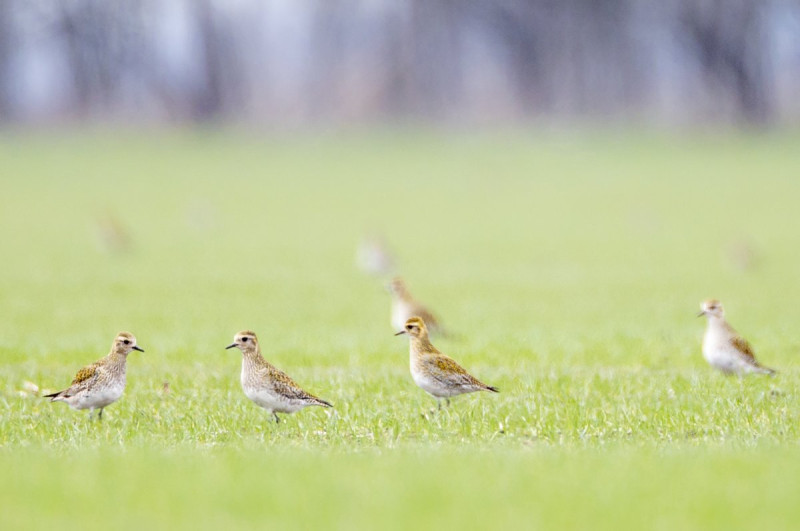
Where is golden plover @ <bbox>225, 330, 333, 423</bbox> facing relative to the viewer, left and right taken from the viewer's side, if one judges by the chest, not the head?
facing to the left of the viewer

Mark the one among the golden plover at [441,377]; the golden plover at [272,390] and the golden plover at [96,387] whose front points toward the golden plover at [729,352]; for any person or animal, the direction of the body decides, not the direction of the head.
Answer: the golden plover at [96,387]

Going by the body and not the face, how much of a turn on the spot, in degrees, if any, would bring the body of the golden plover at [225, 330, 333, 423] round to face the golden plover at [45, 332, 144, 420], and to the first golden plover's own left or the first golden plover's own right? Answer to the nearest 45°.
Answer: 0° — it already faces it

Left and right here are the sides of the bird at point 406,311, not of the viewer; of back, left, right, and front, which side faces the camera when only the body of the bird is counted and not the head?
left

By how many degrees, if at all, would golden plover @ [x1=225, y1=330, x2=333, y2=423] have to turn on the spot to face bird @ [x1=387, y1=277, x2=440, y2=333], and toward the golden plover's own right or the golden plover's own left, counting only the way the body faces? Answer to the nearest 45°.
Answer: approximately 90° to the golden plover's own right

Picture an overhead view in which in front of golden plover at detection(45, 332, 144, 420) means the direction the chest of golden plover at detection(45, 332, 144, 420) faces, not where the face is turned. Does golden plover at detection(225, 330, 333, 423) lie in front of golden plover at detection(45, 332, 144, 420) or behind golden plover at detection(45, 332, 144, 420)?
in front

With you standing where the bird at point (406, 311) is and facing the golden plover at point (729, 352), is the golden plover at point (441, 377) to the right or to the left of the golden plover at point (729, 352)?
right

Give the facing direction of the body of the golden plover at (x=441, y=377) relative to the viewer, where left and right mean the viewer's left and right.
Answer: facing to the left of the viewer

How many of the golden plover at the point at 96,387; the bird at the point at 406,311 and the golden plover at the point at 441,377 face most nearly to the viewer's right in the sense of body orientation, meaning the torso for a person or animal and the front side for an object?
1

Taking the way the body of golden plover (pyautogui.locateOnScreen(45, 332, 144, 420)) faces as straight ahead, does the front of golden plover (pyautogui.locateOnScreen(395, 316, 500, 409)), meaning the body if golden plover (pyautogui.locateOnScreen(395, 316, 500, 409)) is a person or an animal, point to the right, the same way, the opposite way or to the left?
the opposite way

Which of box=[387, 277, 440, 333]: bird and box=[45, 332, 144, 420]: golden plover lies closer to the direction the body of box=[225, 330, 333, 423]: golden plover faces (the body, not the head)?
the golden plover

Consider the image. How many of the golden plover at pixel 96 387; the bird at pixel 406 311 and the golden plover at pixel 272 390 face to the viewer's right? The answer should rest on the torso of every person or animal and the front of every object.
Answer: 1

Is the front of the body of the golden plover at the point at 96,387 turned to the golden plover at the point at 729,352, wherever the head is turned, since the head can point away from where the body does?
yes

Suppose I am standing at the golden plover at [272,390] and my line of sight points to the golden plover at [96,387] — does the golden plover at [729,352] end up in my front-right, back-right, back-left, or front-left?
back-right

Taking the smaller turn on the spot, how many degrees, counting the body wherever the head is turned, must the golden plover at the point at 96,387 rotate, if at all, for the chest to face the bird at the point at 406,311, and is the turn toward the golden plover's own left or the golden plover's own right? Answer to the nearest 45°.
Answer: approximately 45° to the golden plover's own left

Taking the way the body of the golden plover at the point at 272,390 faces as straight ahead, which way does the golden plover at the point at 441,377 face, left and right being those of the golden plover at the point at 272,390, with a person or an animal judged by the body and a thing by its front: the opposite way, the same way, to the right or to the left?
the same way

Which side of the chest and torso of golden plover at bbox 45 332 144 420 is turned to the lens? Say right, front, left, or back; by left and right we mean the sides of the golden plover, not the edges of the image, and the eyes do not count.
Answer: right

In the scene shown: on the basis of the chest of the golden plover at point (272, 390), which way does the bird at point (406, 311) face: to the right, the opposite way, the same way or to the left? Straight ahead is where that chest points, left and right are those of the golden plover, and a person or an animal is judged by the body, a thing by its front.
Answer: the same way

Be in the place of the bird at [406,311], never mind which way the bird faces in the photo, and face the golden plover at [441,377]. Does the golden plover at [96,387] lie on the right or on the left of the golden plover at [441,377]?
right

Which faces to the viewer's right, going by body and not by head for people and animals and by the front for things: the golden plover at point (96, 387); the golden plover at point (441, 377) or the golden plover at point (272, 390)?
the golden plover at point (96, 387)

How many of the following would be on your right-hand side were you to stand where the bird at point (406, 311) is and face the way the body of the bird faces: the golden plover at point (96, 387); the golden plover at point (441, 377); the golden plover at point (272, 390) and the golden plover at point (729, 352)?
0
